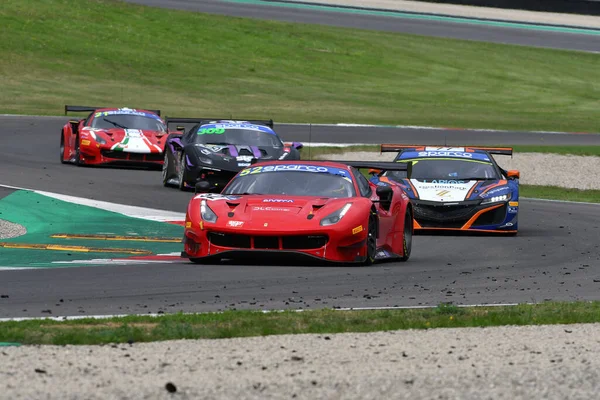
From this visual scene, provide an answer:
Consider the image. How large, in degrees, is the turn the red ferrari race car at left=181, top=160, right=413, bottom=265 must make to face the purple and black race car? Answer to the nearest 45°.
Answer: approximately 180°

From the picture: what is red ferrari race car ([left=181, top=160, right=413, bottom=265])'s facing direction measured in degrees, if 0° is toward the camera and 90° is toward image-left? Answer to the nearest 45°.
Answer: approximately 0°

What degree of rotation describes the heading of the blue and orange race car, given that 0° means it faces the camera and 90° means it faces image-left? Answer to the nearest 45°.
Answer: approximately 0°

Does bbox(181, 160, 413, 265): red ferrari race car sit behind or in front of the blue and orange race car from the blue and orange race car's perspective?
in front

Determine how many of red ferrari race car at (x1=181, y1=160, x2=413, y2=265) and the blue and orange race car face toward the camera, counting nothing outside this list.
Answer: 2

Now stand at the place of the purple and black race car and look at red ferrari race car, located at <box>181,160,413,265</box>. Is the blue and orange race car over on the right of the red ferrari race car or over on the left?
left

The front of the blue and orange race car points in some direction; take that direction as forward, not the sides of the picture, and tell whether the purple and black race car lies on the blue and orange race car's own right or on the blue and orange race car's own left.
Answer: on the blue and orange race car's own right
